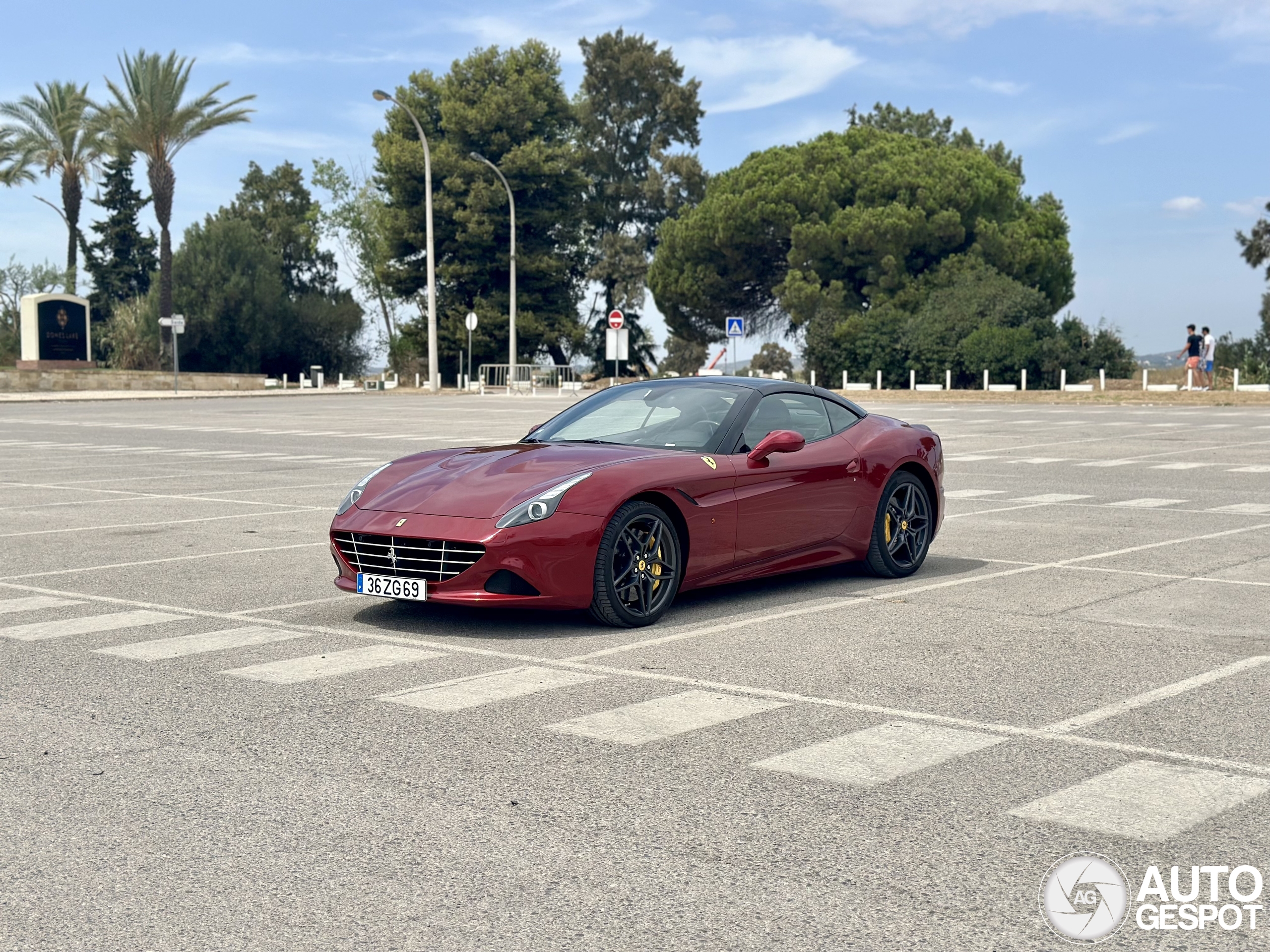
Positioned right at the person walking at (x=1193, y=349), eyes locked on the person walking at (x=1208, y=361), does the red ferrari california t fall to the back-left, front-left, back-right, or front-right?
back-right

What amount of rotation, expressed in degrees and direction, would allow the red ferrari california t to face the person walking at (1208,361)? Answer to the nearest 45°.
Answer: approximately 180°

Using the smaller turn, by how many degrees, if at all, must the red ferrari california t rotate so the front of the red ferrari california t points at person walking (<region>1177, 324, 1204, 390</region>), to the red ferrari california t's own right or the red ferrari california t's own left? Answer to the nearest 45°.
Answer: approximately 180°

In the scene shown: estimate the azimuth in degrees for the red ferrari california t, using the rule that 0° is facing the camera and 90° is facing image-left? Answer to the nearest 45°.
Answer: approximately 45°
